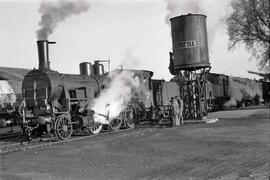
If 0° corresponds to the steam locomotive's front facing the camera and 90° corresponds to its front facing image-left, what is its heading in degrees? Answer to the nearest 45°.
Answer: approximately 45°

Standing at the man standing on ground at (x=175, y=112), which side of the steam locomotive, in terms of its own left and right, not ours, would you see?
back

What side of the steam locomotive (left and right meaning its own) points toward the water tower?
back
